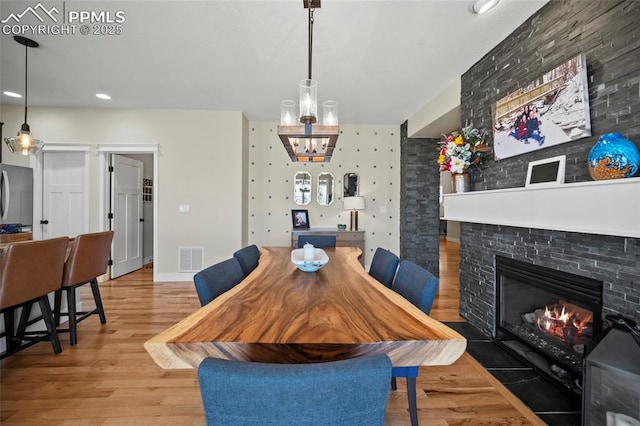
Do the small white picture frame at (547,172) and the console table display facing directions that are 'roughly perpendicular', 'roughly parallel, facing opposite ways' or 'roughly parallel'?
roughly perpendicular

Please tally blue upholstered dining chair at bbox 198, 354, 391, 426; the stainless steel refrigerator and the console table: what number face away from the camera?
1

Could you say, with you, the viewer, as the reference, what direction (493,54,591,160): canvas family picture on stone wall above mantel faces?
facing the viewer and to the left of the viewer

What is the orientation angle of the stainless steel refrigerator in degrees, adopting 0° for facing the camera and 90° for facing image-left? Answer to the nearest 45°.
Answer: approximately 0°

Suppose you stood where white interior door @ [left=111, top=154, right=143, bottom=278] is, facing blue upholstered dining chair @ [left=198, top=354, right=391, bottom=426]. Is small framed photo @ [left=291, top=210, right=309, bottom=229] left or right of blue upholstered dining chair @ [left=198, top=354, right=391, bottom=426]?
left

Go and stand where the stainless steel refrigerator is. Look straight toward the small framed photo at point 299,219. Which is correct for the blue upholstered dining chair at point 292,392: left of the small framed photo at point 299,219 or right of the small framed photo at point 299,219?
right

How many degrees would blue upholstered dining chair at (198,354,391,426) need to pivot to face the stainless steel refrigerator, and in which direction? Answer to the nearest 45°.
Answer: approximately 45° to its left

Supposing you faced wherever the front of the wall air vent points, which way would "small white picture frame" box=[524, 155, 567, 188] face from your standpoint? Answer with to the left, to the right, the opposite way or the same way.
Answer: to the right

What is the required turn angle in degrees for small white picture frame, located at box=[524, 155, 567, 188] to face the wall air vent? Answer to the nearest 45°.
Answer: approximately 45° to its right

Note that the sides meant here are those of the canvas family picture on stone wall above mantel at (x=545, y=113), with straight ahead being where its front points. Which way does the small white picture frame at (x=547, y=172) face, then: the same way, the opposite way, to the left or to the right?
the same way

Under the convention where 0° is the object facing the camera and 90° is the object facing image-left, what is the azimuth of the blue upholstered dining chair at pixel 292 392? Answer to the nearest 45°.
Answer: approximately 180°

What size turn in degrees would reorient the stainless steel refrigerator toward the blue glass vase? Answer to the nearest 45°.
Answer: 0° — it already faces it

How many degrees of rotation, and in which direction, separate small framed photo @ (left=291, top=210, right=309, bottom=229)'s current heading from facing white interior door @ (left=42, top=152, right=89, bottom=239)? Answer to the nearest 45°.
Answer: approximately 90° to its right

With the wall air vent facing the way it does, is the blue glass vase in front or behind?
in front

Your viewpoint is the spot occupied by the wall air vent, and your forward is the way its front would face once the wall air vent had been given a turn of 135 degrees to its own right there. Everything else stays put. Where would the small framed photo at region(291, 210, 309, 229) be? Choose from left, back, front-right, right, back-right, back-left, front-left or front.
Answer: back-right

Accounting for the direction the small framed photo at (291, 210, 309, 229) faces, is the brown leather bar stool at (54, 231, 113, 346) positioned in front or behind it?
in front

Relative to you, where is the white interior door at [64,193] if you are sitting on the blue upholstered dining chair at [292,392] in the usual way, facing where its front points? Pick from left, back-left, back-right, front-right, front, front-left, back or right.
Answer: front-left

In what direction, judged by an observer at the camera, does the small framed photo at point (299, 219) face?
facing the viewer

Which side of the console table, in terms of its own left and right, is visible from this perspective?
front

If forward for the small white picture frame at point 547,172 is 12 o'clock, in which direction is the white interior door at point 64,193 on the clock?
The white interior door is roughly at 1 o'clock from the small white picture frame.

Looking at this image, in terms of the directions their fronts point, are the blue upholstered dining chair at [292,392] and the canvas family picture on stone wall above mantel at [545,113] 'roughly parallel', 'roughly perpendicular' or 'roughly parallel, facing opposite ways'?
roughly perpendicular
